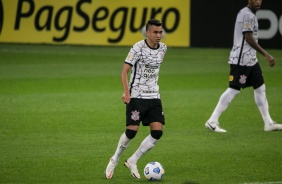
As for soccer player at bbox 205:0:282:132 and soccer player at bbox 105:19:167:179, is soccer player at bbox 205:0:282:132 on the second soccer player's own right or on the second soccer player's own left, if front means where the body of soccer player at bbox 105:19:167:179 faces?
on the second soccer player's own left

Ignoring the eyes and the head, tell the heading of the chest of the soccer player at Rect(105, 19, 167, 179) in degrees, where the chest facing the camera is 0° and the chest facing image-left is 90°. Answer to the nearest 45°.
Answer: approximately 315°
